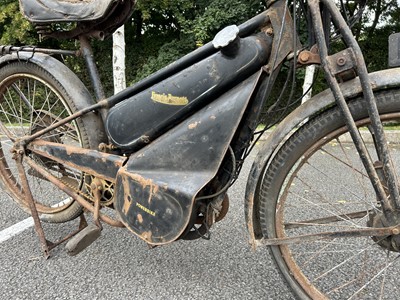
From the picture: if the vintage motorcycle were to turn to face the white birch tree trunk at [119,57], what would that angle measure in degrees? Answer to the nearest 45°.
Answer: approximately 135° to its left

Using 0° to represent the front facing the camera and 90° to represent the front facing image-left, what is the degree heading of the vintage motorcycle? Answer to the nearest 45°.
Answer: approximately 315°
